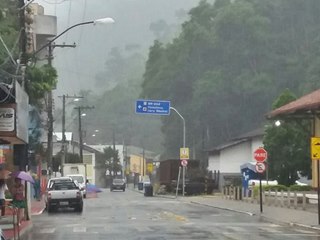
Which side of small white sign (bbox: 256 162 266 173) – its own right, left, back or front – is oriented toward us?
front

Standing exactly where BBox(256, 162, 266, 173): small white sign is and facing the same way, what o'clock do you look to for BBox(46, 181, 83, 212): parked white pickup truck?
The parked white pickup truck is roughly at 3 o'clock from the small white sign.

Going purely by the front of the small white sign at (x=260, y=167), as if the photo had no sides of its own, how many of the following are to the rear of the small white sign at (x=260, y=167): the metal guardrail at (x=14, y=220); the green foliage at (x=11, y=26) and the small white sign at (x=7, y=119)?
0

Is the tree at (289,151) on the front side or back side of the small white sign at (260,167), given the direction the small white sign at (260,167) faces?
on the back side

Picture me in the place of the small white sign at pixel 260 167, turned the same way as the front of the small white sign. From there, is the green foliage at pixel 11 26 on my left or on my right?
on my right

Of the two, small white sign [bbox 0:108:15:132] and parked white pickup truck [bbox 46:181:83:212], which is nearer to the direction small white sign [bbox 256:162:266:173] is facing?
the small white sign

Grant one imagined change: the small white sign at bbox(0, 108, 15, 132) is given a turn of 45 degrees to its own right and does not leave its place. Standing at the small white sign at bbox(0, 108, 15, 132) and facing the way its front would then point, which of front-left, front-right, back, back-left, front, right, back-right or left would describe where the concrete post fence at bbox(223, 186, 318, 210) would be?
back

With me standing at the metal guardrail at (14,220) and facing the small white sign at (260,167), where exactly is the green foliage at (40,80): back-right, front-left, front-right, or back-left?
front-left

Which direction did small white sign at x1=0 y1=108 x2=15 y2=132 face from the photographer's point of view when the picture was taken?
facing the viewer

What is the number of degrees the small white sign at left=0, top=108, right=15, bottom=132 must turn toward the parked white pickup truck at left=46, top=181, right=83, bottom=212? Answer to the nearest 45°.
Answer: approximately 180°

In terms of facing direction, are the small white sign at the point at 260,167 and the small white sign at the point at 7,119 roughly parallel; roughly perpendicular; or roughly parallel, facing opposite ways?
roughly parallel
